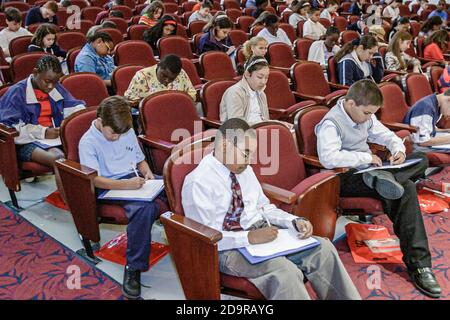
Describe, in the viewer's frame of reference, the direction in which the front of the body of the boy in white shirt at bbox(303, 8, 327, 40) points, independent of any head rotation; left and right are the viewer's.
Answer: facing the viewer and to the right of the viewer

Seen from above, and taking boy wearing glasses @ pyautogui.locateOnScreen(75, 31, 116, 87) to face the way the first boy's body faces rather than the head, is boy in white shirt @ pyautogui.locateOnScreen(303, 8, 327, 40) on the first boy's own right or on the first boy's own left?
on the first boy's own left

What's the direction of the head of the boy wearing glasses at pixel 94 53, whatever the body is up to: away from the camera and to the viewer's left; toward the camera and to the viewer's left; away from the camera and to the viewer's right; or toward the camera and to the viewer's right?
toward the camera and to the viewer's right

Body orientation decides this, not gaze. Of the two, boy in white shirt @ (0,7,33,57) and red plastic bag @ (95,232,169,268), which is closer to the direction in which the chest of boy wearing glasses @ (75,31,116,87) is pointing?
the red plastic bag

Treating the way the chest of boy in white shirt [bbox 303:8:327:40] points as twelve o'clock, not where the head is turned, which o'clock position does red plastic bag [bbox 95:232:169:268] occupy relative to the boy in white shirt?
The red plastic bag is roughly at 2 o'clock from the boy in white shirt.

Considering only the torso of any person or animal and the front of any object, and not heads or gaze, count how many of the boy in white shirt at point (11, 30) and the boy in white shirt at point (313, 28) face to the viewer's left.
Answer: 0

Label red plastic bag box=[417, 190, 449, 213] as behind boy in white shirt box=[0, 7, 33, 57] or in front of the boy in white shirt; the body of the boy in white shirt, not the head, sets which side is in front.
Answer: in front

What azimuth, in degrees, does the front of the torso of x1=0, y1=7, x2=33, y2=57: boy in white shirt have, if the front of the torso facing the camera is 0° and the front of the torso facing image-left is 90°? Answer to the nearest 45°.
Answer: approximately 315°

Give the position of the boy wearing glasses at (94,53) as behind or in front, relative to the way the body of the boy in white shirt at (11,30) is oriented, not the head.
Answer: in front

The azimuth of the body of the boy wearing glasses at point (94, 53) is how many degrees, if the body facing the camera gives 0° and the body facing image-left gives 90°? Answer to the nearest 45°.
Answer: approximately 315°

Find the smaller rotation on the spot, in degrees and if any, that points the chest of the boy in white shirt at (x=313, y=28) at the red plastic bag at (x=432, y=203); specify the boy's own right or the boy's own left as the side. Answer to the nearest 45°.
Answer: approximately 45° to the boy's own right
